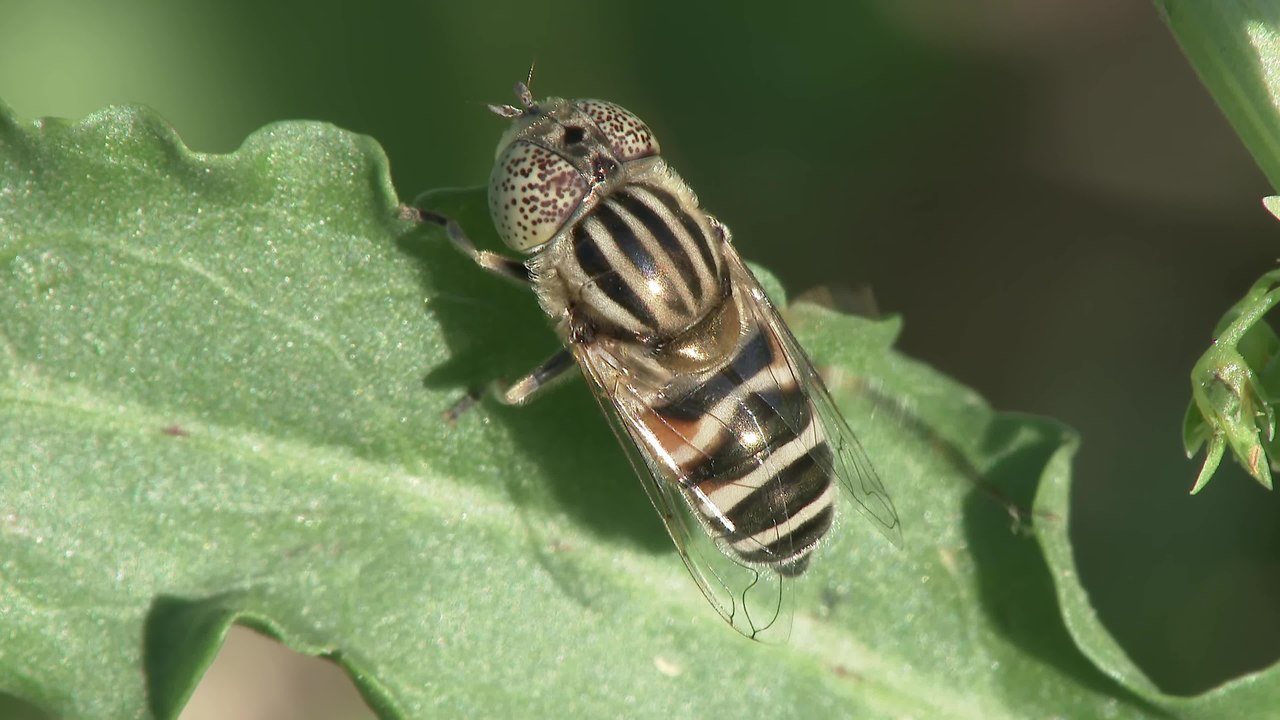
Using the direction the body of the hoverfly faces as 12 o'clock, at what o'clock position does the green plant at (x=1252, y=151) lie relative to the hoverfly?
The green plant is roughly at 4 o'clock from the hoverfly.

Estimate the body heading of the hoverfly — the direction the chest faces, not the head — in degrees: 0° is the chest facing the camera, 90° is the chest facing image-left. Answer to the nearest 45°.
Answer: approximately 135°

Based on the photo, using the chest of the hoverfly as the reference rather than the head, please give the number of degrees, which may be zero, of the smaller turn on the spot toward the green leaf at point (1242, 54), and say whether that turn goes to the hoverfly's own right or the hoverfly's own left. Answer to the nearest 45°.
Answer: approximately 135° to the hoverfly's own right

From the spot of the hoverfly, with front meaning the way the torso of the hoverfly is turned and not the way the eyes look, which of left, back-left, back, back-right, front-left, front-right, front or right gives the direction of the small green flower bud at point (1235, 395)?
back-right
